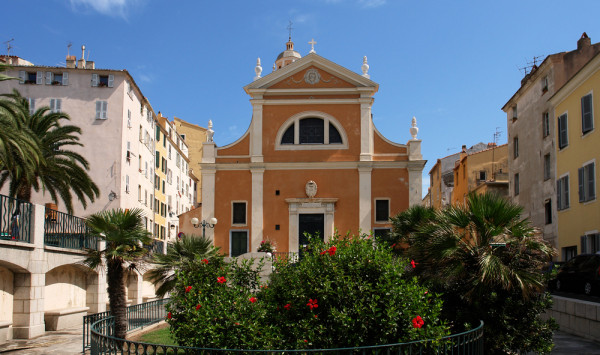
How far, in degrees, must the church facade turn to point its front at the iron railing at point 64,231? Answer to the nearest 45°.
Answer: approximately 45° to its right

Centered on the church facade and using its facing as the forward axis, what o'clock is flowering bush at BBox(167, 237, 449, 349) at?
The flowering bush is roughly at 12 o'clock from the church facade.

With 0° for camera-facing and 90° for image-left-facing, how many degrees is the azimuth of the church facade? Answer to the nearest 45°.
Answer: approximately 0°
